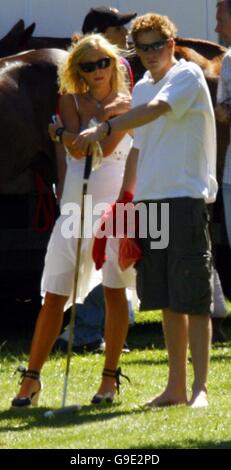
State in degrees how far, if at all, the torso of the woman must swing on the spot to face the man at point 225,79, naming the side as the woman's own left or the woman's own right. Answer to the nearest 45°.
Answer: approximately 135° to the woman's own left

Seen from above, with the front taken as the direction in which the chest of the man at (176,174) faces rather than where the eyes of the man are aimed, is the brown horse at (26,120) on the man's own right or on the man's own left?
on the man's own right

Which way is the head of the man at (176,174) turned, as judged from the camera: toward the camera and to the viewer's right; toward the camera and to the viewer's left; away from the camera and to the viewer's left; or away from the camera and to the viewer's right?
toward the camera and to the viewer's left

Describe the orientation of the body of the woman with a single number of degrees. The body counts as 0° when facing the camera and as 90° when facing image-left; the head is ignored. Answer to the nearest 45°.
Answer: approximately 0°

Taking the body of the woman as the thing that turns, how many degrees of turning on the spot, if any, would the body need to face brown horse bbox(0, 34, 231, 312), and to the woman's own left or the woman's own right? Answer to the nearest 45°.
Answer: approximately 180°
